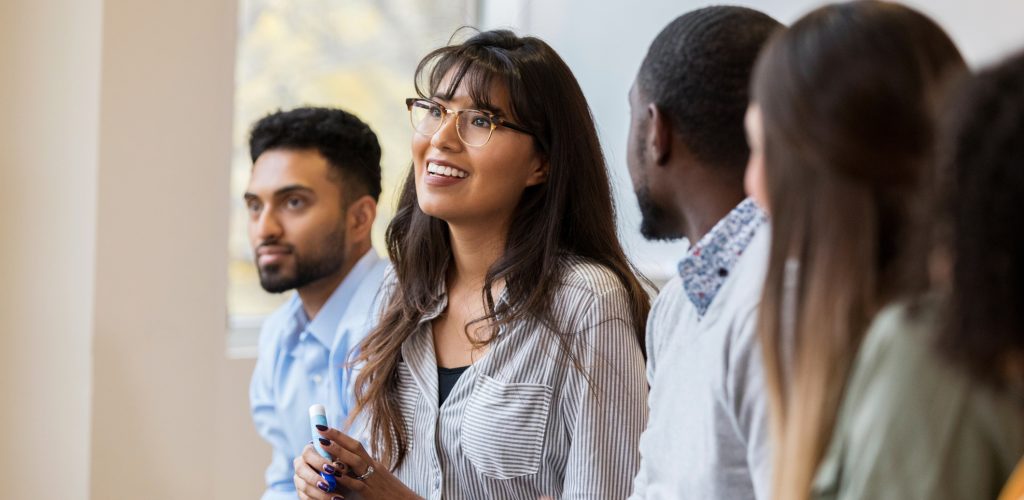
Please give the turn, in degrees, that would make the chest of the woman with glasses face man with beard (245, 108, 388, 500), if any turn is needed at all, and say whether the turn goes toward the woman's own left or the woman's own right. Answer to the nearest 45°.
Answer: approximately 90° to the woman's own right

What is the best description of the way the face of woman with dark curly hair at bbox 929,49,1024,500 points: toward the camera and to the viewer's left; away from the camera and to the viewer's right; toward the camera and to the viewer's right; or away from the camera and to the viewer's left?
away from the camera and to the viewer's left

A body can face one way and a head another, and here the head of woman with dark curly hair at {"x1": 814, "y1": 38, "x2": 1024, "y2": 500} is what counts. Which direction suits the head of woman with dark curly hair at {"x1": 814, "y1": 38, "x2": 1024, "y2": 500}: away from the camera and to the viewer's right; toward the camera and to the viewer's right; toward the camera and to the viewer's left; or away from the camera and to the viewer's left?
away from the camera and to the viewer's left

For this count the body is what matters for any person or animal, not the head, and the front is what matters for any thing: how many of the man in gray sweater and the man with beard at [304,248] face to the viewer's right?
0

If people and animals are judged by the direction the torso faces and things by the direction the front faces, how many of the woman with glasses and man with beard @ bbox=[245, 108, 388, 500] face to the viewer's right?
0

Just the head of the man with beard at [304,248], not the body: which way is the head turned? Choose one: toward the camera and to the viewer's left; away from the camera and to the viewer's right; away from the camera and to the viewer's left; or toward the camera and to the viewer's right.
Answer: toward the camera and to the viewer's left

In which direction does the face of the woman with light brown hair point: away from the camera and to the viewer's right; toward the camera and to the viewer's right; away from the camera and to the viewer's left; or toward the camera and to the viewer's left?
away from the camera and to the viewer's left

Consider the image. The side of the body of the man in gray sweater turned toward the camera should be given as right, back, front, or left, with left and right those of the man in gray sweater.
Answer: left

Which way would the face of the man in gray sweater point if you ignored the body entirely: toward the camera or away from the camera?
away from the camera

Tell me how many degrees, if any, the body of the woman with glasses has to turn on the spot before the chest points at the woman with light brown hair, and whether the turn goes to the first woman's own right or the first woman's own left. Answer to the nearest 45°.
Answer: approximately 45° to the first woman's own left

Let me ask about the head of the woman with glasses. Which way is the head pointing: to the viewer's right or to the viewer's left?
to the viewer's left
